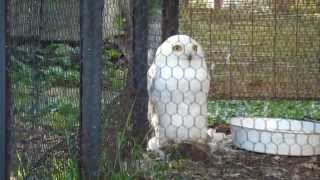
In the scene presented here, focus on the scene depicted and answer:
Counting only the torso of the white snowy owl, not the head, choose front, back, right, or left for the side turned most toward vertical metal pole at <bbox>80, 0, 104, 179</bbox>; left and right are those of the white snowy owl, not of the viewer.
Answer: right

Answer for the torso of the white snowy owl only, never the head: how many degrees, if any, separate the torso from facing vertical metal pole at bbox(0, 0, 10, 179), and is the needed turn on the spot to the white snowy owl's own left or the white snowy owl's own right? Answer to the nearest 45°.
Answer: approximately 90° to the white snowy owl's own right

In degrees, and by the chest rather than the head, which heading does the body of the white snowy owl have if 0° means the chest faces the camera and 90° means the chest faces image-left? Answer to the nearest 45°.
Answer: approximately 315°
